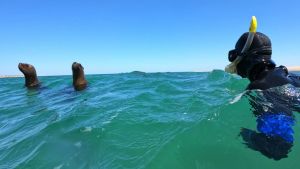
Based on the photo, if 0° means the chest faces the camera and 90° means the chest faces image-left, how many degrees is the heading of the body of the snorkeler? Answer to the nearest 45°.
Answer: approximately 90°
